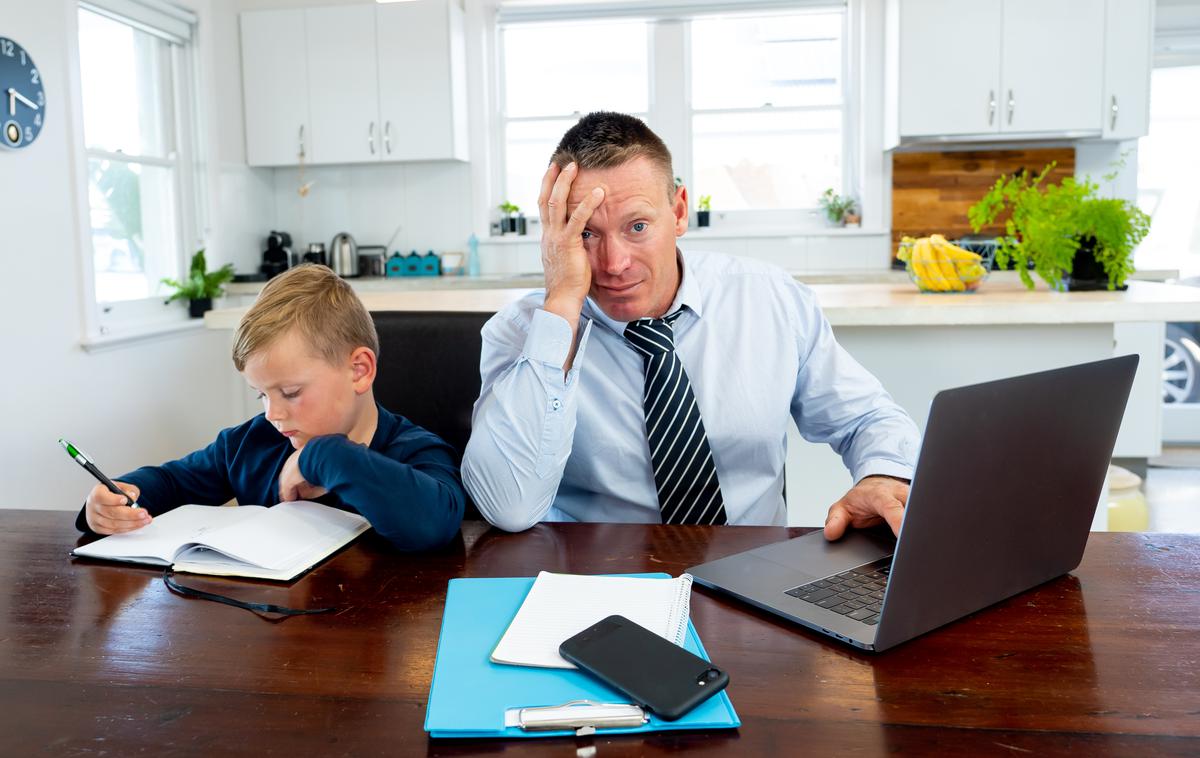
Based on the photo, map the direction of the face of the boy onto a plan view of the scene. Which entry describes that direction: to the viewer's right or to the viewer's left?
to the viewer's left

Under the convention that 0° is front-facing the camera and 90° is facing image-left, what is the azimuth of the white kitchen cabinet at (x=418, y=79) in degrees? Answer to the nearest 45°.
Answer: approximately 0°

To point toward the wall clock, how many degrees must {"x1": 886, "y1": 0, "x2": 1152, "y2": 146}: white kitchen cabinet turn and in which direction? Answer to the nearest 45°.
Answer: approximately 45° to its right

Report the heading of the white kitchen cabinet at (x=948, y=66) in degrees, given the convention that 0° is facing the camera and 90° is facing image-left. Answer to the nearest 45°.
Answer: approximately 0°

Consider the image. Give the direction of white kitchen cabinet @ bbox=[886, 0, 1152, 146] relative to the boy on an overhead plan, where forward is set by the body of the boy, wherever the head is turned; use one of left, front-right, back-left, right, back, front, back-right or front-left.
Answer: back

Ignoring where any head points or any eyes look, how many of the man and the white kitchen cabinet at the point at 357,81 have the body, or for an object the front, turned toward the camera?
2

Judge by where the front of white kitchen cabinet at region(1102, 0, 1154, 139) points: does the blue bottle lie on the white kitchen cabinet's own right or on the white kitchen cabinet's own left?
on the white kitchen cabinet's own right

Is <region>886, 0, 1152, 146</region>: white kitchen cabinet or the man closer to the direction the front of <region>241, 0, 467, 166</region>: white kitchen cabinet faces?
the man
